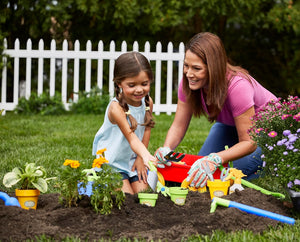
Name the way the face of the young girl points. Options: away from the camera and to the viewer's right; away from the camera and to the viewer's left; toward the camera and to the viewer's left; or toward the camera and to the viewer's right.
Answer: toward the camera and to the viewer's right

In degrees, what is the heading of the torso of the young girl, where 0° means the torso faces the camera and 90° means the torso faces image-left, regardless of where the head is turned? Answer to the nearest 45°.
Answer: approximately 315°

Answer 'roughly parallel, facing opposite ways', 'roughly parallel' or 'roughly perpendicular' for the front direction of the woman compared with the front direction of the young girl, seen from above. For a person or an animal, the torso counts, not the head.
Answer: roughly perpendicular

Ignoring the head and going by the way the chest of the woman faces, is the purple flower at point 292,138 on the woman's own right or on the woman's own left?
on the woman's own left

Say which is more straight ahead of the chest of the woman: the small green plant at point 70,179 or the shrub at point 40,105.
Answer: the small green plant

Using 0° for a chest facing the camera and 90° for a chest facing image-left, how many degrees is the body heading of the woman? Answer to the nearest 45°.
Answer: approximately 45°

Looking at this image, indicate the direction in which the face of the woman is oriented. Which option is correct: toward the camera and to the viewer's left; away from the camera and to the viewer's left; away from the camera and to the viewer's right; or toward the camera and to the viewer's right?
toward the camera and to the viewer's left

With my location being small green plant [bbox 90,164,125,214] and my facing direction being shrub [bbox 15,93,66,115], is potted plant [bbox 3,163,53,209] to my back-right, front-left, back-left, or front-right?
front-left

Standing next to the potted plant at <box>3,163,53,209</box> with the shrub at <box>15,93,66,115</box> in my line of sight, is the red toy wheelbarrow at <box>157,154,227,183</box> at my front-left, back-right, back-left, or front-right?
front-right

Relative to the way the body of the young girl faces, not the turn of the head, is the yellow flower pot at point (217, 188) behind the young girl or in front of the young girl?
in front

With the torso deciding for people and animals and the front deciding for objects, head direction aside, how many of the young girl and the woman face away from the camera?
0
